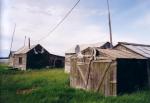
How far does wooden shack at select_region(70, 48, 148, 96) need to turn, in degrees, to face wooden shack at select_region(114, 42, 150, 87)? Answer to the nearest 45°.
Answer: approximately 180°

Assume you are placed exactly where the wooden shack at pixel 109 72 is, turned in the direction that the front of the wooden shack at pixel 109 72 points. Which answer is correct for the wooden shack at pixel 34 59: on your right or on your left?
on your right

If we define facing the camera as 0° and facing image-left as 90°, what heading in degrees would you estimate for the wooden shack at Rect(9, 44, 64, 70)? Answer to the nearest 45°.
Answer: approximately 315°
